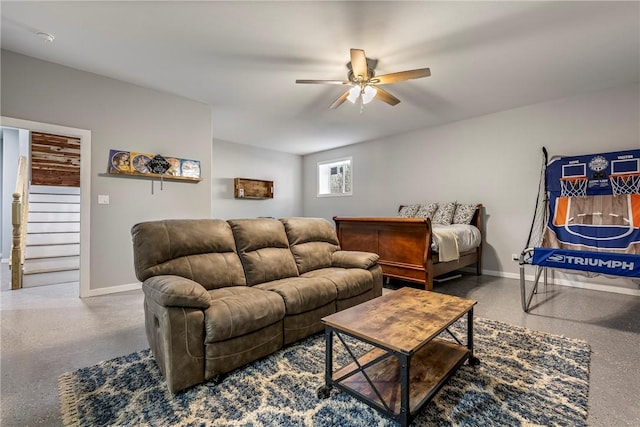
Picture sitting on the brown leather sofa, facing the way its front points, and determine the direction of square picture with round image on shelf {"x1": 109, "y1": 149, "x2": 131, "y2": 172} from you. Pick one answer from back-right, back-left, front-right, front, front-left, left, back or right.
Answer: back

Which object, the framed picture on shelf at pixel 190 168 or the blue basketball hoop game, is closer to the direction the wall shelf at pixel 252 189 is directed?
the blue basketball hoop game

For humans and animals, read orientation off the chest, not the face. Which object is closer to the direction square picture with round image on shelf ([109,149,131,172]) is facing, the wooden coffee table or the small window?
the wooden coffee table

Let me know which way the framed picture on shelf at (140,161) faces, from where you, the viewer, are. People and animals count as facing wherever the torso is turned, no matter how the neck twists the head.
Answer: facing the viewer

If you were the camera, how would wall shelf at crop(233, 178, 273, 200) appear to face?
facing the viewer and to the right of the viewer

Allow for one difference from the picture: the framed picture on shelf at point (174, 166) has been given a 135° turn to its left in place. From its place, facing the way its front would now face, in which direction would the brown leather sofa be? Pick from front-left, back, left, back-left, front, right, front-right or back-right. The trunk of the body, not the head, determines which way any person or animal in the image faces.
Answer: back-right

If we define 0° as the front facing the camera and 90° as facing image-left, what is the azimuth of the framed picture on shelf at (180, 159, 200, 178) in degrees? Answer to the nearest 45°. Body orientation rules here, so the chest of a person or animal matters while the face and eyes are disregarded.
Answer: approximately 0°

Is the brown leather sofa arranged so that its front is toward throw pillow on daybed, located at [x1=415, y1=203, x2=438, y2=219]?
no

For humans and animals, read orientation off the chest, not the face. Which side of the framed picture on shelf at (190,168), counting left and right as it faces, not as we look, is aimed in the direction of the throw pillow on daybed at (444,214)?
left

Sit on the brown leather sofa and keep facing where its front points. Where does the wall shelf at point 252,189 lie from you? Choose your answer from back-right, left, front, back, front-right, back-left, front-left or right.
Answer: back-left

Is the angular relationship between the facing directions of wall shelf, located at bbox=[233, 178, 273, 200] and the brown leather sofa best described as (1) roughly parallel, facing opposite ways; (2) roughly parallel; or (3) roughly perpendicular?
roughly parallel

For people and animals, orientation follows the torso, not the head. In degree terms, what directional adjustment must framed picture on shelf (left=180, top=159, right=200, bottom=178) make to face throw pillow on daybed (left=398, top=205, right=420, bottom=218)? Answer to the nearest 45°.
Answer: approximately 90° to its left

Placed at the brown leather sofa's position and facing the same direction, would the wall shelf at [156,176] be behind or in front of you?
behind

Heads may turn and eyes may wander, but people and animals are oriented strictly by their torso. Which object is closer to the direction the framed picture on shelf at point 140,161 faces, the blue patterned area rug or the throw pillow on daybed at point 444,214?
the blue patterned area rug

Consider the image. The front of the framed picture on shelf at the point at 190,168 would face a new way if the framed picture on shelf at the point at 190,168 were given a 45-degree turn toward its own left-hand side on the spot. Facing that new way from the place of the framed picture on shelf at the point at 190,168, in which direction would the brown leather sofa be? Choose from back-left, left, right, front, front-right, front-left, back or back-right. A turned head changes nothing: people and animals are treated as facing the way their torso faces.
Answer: front-right

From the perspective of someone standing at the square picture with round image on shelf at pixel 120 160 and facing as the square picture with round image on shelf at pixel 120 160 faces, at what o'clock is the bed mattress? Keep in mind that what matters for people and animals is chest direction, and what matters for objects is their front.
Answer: The bed mattress is roughly at 10 o'clock from the square picture with round image on shelf.

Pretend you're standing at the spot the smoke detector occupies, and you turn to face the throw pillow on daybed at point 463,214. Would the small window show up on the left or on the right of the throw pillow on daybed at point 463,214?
left

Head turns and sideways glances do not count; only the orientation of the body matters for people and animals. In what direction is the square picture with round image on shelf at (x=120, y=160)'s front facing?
toward the camera
